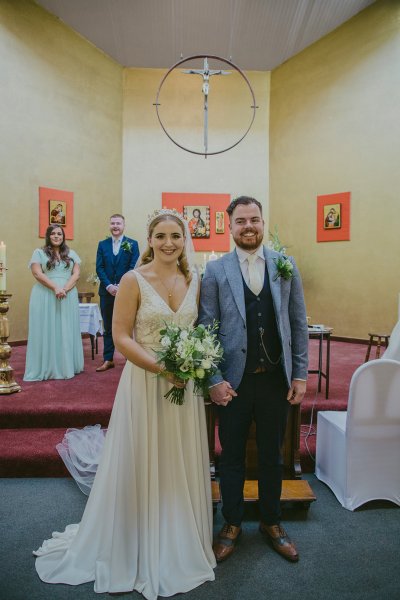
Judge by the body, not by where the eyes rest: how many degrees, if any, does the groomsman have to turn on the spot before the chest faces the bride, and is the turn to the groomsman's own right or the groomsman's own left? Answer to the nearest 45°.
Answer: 0° — they already face them

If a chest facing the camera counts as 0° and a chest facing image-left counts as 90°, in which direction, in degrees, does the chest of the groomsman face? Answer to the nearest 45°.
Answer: approximately 0°

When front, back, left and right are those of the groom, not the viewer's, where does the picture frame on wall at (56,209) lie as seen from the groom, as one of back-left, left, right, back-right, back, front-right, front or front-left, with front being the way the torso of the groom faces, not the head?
back-right

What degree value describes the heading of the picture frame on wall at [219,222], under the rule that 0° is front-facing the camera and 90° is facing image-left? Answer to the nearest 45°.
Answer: approximately 0°

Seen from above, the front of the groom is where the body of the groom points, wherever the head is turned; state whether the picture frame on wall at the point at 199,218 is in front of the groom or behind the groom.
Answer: behind

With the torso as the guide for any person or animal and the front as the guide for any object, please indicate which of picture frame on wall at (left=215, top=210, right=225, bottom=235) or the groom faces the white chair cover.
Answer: the picture frame on wall

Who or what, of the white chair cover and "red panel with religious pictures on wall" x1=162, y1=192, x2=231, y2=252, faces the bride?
the red panel with religious pictures on wall
